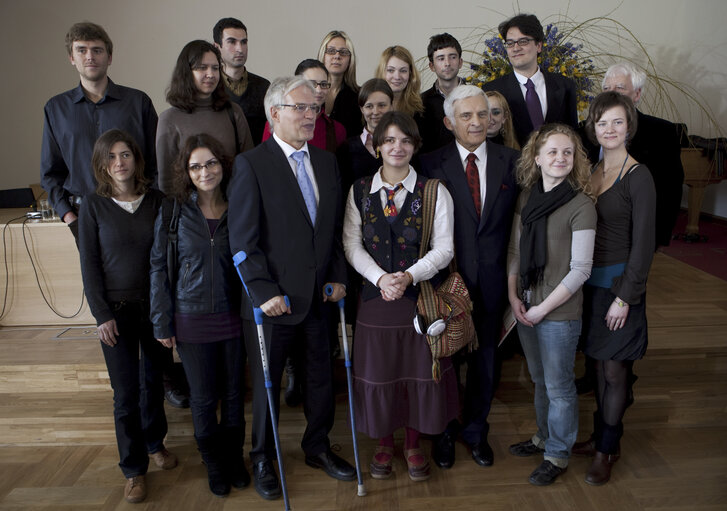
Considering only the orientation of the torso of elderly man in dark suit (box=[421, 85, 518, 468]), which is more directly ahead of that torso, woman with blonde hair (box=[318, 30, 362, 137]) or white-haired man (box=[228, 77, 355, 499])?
the white-haired man

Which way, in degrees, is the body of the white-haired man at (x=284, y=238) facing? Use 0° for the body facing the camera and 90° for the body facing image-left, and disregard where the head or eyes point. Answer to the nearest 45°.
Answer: approximately 315°

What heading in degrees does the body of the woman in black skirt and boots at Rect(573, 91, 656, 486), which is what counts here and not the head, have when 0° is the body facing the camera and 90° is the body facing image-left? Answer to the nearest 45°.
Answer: approximately 45°

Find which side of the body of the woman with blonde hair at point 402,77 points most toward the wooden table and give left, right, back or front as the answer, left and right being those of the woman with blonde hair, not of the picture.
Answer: right

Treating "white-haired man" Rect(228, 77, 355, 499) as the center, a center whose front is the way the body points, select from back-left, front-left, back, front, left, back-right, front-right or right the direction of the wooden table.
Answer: back

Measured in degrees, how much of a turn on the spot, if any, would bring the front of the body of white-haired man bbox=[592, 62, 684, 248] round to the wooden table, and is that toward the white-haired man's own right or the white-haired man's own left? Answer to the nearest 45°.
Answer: approximately 45° to the white-haired man's own right

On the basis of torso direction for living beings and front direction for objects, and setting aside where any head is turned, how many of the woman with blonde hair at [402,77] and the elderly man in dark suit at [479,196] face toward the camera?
2

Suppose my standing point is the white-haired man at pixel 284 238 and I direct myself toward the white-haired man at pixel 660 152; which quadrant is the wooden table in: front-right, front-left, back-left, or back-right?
back-left

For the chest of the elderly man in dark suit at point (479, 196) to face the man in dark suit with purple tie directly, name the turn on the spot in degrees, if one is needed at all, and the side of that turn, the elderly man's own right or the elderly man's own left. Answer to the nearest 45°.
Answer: approximately 180°

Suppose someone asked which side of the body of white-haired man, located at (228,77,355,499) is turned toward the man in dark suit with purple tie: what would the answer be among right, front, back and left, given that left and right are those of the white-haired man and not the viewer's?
left

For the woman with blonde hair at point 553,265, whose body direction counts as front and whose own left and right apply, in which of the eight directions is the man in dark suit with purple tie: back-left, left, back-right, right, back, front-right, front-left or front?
back-right

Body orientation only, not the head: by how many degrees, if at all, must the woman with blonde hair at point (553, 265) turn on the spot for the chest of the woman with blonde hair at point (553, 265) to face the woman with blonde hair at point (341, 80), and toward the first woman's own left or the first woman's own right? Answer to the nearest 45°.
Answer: approximately 90° to the first woman's own right

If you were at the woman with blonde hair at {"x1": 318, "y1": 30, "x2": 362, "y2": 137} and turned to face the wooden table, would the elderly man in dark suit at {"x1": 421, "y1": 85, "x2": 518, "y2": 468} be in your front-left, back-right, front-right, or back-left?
back-left
